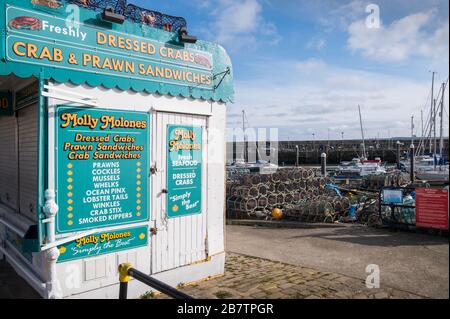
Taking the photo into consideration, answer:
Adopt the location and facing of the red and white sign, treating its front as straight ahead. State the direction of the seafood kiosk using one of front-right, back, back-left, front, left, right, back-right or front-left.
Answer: front-right

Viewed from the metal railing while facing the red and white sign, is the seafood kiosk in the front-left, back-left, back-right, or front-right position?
front-left

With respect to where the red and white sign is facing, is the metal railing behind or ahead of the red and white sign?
ahead

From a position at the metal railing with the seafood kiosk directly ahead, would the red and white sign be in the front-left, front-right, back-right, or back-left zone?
front-right

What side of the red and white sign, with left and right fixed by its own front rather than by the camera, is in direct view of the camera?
front
